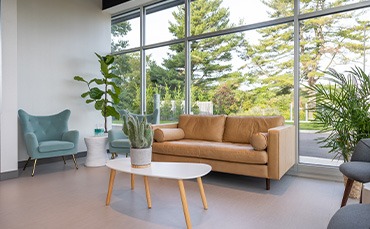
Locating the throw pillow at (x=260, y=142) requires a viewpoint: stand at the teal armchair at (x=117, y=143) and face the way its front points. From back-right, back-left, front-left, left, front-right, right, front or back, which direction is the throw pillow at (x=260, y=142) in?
left

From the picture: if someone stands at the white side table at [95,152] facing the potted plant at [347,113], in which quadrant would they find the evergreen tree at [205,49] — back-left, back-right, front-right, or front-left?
front-left

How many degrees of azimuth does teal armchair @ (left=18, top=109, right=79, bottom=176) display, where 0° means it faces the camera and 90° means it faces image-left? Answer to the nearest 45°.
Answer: approximately 315°

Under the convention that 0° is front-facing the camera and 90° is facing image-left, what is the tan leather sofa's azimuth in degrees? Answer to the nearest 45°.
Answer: approximately 45°

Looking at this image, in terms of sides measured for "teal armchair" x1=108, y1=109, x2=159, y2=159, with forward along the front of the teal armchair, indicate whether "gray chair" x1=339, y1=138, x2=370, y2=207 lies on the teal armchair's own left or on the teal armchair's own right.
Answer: on the teal armchair's own left

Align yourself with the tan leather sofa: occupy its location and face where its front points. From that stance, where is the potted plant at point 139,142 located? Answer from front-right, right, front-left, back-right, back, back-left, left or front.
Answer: front

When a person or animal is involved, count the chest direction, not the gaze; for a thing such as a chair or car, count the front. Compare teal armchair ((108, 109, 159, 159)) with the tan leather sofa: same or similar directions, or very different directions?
same or similar directions

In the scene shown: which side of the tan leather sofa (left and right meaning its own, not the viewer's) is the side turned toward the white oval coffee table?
front

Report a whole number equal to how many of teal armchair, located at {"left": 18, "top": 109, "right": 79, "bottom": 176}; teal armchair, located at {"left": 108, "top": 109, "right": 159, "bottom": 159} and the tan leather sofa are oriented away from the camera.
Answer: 0

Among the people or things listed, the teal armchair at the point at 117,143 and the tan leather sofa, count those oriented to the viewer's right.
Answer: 0

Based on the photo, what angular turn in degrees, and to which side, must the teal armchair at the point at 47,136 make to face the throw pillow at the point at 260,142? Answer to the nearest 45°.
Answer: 0° — it already faces it

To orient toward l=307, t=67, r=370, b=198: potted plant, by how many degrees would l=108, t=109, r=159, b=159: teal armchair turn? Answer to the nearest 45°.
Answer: approximately 90° to its left

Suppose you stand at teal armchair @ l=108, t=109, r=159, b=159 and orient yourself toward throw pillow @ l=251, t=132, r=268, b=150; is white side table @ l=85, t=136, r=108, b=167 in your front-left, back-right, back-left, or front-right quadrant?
back-right
